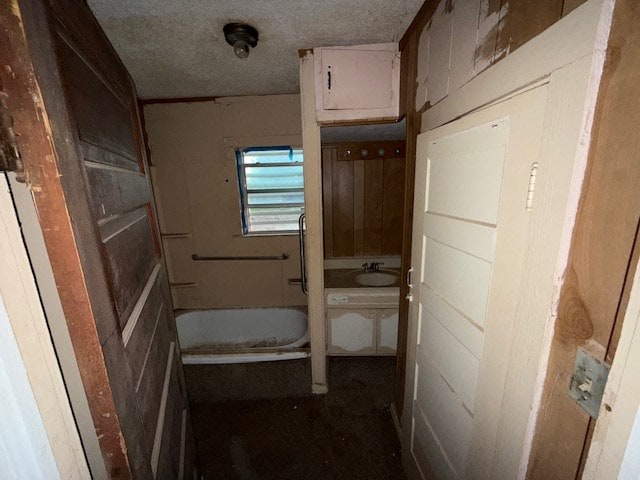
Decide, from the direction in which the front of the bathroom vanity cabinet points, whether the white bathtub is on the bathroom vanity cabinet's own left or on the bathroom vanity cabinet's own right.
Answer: on the bathroom vanity cabinet's own right

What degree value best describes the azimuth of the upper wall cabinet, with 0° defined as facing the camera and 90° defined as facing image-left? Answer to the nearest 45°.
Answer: approximately 0°

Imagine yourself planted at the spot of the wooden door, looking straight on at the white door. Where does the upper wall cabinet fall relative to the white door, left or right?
left

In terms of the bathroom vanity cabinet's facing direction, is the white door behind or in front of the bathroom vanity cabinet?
in front

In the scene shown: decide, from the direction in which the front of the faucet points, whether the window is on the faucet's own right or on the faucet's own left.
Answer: on the faucet's own right

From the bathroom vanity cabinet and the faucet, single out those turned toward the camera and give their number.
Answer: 2
